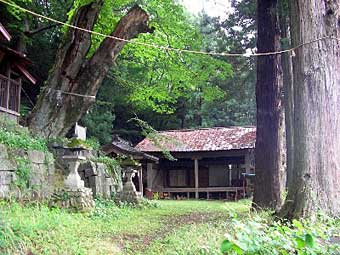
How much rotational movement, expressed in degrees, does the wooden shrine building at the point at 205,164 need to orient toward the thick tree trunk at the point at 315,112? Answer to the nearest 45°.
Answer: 0° — it already faces it

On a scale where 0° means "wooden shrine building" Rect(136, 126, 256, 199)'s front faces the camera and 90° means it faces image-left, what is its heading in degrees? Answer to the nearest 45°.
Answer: approximately 0°

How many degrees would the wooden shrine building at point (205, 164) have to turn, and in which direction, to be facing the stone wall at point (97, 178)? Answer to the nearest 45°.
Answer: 0° — it already faces it

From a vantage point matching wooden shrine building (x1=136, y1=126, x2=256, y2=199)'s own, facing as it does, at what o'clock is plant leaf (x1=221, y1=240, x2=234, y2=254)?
The plant leaf is roughly at 12 o'clock from the wooden shrine building.

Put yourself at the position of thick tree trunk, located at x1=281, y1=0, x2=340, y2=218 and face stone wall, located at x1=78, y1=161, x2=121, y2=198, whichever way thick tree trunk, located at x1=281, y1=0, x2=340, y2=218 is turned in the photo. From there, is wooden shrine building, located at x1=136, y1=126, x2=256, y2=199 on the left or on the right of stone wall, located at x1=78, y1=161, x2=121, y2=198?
right
